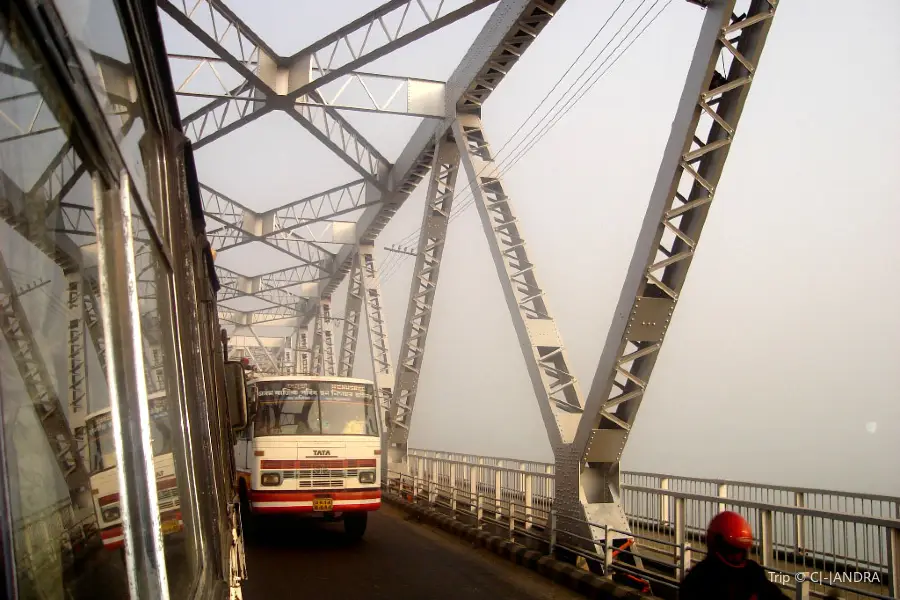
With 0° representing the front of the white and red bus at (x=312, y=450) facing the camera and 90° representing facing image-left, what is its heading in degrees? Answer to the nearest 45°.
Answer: approximately 0°

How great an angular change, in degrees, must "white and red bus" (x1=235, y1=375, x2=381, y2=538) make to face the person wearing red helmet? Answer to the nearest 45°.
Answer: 0° — it already faces them
